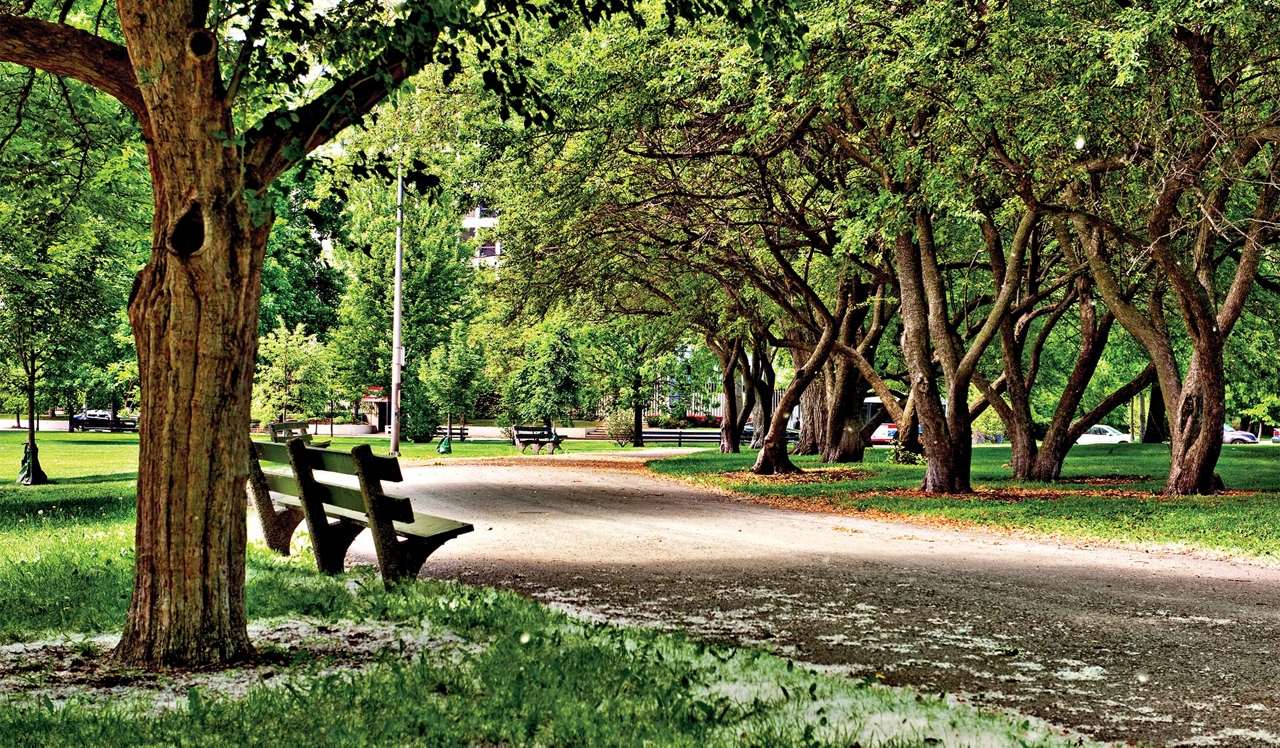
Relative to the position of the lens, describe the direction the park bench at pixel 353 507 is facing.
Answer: facing away from the viewer and to the right of the viewer

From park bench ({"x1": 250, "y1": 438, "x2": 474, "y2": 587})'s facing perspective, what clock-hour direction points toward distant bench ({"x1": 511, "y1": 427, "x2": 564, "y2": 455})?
The distant bench is roughly at 11 o'clock from the park bench.

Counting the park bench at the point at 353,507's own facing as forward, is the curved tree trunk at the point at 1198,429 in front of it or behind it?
in front

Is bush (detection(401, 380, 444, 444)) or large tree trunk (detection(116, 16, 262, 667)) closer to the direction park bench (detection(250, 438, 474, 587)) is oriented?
the bush

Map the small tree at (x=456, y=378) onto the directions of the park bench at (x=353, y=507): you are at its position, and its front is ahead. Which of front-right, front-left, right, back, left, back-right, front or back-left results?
front-left

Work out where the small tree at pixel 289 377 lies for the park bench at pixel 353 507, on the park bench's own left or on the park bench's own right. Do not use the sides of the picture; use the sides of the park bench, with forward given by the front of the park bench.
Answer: on the park bench's own left

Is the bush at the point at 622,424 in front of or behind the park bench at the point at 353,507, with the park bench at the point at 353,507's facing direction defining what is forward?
in front

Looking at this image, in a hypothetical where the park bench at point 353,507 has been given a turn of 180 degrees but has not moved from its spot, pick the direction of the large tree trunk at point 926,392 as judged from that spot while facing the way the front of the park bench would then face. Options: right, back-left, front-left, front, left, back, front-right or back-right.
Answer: back

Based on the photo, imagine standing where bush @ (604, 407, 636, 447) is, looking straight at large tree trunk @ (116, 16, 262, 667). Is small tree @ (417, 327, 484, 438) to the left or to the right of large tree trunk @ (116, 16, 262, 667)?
right

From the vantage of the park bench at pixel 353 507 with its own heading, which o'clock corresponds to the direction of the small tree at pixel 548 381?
The small tree is roughly at 11 o'clock from the park bench.

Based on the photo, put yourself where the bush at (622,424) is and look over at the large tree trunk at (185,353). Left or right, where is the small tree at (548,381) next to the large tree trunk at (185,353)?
right

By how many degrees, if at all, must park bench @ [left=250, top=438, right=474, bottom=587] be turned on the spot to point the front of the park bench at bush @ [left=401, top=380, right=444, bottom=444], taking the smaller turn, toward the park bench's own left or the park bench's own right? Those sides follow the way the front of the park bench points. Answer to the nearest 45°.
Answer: approximately 45° to the park bench's own left

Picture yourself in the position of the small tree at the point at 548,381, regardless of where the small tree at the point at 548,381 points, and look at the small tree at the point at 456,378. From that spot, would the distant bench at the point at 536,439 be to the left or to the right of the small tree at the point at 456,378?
left
